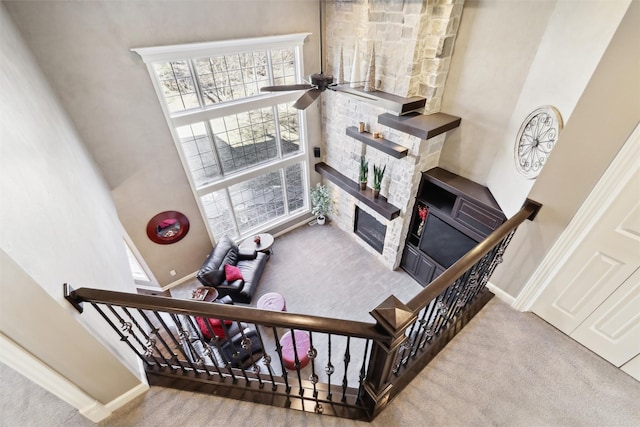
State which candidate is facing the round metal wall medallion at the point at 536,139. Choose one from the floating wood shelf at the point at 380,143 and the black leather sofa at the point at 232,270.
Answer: the black leather sofa

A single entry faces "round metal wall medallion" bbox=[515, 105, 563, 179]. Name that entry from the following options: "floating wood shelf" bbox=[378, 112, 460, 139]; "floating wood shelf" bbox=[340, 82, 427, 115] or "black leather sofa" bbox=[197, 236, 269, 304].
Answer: the black leather sofa

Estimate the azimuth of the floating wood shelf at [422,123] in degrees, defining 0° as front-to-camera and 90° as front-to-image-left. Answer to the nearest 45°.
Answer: approximately 45°

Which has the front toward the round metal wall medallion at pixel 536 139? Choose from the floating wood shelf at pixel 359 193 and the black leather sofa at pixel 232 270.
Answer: the black leather sofa

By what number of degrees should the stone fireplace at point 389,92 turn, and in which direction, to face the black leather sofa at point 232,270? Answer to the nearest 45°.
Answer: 0° — it already faces it

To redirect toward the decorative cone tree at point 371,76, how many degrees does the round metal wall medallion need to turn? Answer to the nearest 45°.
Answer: approximately 45° to its right
